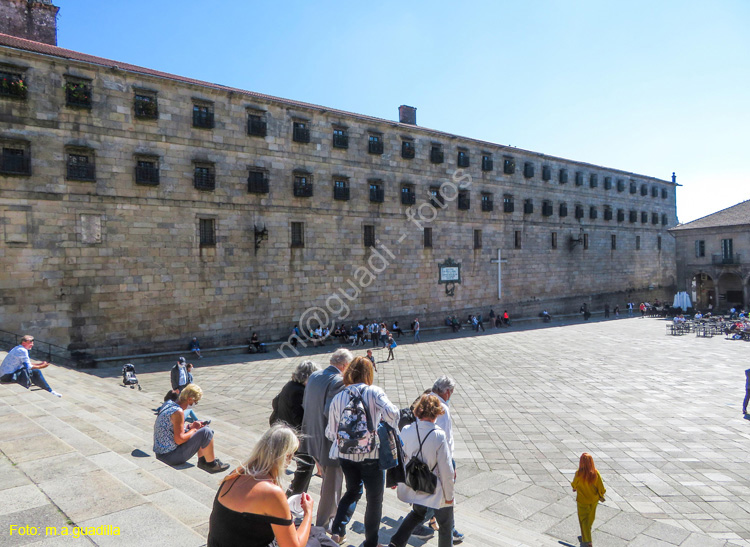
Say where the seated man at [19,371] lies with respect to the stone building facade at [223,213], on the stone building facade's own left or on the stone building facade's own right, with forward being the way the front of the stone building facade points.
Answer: on the stone building facade's own right

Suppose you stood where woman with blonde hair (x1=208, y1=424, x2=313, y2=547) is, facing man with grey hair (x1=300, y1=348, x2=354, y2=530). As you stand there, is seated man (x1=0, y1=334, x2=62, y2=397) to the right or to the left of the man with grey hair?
left

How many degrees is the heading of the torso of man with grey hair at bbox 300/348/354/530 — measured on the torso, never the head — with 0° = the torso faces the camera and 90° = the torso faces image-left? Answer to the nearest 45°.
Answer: approximately 225°

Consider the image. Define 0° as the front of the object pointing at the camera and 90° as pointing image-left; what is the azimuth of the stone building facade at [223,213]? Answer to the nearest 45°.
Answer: approximately 315°

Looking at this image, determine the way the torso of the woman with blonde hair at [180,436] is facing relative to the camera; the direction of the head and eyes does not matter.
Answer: to the viewer's right

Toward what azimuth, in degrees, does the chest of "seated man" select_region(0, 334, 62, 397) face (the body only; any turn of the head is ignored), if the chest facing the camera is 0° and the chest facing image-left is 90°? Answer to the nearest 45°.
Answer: approximately 270°

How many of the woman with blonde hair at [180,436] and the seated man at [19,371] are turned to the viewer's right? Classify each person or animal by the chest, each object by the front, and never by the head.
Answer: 2

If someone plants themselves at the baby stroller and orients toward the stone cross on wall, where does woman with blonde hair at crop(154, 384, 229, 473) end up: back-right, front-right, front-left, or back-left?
back-right

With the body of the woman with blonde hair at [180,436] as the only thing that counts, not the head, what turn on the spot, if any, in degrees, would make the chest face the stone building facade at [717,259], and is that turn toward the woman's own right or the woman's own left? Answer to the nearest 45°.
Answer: approximately 45° to the woman's own left

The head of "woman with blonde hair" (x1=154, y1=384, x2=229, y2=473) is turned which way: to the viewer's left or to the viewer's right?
to the viewer's right
